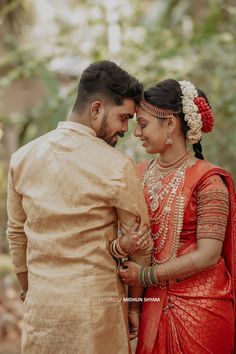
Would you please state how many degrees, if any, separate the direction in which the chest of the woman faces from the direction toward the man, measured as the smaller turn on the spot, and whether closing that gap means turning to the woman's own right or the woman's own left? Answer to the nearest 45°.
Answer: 0° — they already face them

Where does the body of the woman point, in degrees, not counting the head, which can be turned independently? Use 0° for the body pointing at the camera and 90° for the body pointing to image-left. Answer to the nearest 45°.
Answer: approximately 45°

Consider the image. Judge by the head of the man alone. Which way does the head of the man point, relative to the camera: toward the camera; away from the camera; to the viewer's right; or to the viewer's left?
to the viewer's right
